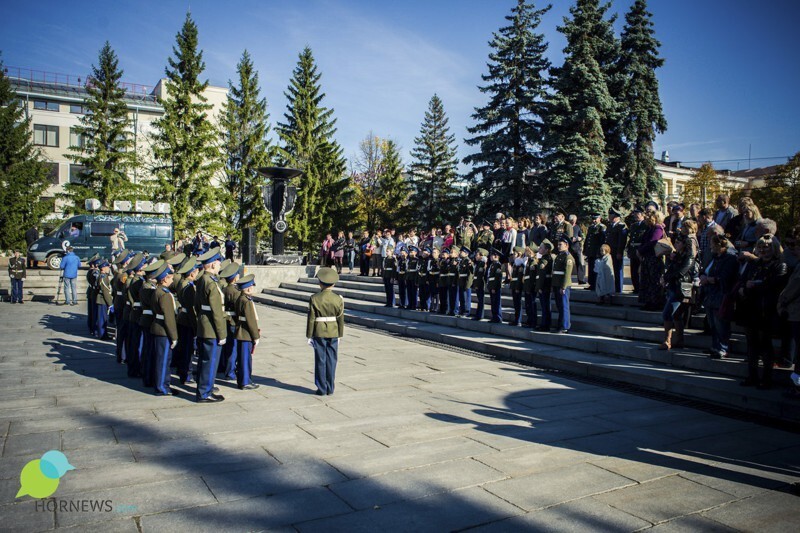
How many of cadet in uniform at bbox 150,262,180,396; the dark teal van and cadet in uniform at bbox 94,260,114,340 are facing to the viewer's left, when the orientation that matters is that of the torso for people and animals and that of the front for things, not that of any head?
1

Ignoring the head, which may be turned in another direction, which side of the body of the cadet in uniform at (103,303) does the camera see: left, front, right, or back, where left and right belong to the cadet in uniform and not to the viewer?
right

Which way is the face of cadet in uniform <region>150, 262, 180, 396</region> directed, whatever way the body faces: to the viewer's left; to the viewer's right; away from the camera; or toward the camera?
to the viewer's right

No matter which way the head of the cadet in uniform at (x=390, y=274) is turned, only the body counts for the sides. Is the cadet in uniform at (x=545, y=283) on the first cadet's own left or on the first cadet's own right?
on the first cadet's own left

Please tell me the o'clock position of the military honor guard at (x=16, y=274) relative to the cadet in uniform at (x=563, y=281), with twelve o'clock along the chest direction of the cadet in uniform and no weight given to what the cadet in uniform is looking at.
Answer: The military honor guard is roughly at 2 o'clock from the cadet in uniform.

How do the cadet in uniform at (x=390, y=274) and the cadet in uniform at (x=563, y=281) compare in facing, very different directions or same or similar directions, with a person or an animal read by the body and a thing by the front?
same or similar directions

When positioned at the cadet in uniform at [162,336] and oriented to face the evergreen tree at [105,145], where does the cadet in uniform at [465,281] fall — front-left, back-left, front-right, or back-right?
front-right

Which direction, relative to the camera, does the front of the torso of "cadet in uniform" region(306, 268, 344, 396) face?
away from the camera

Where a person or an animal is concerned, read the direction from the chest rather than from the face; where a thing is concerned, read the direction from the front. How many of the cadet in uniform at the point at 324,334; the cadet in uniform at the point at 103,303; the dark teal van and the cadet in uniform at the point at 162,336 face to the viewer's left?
1

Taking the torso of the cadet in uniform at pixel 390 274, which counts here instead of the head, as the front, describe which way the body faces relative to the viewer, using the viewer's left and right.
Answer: facing the viewer and to the left of the viewer

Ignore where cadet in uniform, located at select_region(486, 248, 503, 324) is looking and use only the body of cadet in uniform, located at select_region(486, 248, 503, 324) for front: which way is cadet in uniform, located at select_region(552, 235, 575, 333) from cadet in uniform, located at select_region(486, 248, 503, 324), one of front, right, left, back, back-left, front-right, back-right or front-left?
left

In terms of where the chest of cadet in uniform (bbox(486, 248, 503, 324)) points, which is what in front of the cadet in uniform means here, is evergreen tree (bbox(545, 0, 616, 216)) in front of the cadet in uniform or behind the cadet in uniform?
behind

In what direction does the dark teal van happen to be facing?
to the viewer's left

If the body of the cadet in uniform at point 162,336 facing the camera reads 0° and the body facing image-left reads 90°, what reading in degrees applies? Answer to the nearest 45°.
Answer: approximately 270°

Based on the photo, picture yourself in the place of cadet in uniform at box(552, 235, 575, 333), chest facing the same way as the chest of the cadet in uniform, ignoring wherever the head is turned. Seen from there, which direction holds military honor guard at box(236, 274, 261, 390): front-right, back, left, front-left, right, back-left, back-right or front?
front

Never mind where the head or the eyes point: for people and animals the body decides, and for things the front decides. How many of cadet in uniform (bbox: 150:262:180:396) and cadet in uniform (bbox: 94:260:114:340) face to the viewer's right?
2

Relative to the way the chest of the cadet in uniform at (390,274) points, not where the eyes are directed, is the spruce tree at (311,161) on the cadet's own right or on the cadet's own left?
on the cadet's own right

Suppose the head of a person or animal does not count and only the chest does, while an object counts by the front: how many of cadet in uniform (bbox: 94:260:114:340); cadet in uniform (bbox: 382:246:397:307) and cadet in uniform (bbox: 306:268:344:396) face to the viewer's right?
1
